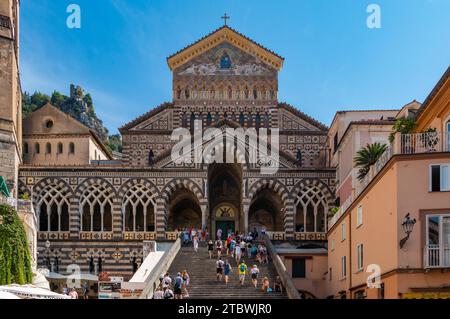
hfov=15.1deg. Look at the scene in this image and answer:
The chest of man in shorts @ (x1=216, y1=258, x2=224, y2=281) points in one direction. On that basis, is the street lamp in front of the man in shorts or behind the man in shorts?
behind

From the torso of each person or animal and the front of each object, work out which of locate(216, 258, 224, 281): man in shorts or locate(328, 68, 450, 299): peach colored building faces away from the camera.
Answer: the man in shorts

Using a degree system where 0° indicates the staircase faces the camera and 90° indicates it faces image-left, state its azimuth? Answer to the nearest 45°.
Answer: approximately 0°

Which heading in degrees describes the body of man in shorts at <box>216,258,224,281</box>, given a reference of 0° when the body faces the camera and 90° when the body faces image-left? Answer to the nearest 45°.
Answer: approximately 180°

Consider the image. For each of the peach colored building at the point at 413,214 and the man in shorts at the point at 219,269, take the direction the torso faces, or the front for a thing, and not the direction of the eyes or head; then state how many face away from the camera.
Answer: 1

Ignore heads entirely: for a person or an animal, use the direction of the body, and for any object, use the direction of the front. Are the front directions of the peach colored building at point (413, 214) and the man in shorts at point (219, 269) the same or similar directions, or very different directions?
very different directions
